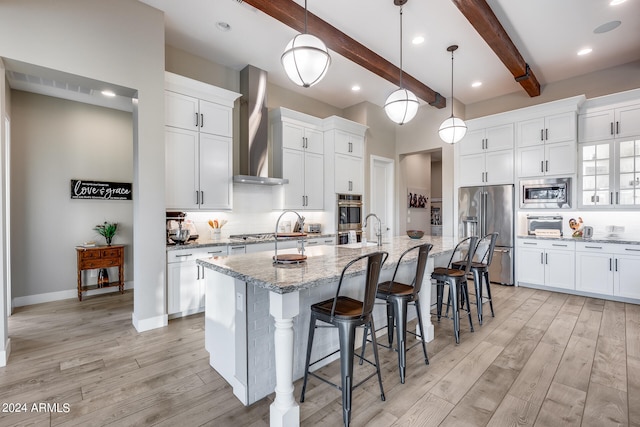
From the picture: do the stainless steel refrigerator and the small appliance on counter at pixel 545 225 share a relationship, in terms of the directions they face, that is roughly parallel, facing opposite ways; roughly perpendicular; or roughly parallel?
roughly parallel

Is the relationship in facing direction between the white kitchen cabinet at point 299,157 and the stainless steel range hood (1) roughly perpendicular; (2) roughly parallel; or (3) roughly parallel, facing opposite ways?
roughly parallel

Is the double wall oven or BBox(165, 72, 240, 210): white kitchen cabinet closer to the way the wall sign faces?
the white kitchen cabinet

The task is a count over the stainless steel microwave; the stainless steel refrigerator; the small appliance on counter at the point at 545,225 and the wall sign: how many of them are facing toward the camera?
4

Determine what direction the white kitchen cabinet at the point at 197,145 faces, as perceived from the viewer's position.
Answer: facing the viewer and to the right of the viewer

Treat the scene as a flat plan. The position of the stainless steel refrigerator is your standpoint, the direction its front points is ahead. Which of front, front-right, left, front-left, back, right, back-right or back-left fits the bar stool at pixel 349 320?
front

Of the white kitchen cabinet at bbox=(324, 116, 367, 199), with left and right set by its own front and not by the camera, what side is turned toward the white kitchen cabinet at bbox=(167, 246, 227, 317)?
right

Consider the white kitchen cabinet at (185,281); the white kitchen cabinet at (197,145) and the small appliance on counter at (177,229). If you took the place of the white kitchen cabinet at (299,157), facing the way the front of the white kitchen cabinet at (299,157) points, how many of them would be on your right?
3

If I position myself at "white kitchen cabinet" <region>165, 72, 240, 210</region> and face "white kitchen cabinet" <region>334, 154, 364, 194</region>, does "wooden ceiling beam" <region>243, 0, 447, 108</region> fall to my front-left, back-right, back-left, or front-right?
front-right

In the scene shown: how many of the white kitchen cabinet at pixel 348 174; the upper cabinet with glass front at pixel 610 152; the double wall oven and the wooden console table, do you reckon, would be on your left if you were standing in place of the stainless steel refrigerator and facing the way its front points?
1

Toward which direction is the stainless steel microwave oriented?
toward the camera

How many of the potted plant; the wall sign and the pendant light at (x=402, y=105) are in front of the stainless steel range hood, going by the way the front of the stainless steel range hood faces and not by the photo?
1

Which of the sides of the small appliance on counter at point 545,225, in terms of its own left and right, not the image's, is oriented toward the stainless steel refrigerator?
right

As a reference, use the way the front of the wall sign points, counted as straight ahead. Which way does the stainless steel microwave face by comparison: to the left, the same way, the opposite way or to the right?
to the right
